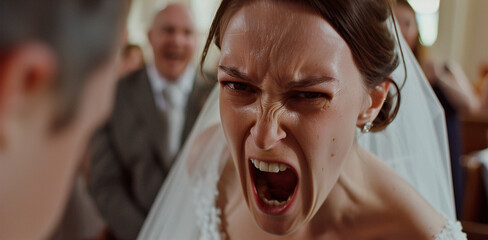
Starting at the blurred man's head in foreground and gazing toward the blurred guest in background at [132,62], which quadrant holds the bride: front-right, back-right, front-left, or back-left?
front-right

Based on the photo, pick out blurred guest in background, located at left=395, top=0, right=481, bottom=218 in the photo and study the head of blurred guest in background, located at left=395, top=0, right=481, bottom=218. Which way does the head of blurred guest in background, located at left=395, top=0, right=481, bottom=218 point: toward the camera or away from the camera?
toward the camera

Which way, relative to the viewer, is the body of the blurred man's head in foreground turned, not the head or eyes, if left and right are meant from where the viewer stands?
facing away from the viewer and to the right of the viewer

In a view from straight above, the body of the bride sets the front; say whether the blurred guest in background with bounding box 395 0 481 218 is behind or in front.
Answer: behind

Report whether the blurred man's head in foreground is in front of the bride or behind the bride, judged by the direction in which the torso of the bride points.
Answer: in front

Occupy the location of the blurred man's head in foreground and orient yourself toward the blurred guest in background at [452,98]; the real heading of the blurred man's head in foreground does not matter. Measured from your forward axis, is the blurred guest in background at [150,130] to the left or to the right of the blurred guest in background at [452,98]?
left

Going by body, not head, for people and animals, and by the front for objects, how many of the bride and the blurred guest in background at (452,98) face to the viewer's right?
0

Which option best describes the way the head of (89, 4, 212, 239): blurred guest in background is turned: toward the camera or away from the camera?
toward the camera

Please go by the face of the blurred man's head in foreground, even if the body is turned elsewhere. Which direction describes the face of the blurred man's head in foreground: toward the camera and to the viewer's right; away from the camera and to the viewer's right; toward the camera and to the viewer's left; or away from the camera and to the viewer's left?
away from the camera and to the viewer's right

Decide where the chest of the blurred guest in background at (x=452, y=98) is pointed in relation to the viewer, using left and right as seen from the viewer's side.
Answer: facing the viewer and to the left of the viewer

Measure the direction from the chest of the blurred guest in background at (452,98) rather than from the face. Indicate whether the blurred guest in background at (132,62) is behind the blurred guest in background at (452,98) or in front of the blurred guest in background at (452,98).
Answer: in front

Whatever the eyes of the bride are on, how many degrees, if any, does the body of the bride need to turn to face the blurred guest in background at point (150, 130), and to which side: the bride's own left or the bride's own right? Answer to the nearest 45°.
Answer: approximately 90° to the bride's own right

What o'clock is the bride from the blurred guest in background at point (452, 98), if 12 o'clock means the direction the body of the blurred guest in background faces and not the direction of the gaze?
The bride is roughly at 11 o'clock from the blurred guest in background.
